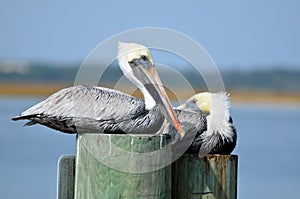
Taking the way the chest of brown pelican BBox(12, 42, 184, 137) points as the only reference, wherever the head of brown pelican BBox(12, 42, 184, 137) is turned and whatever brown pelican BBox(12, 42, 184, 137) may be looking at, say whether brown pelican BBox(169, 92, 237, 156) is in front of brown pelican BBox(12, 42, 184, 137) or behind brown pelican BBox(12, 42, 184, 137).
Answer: in front

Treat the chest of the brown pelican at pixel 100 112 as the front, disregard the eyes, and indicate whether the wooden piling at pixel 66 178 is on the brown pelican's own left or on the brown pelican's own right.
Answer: on the brown pelican's own left

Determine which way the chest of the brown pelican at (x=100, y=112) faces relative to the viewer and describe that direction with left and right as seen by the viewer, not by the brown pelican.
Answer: facing to the right of the viewer

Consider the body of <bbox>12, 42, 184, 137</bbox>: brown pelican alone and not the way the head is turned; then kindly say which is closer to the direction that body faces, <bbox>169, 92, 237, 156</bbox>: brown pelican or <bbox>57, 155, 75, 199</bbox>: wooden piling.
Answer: the brown pelican
